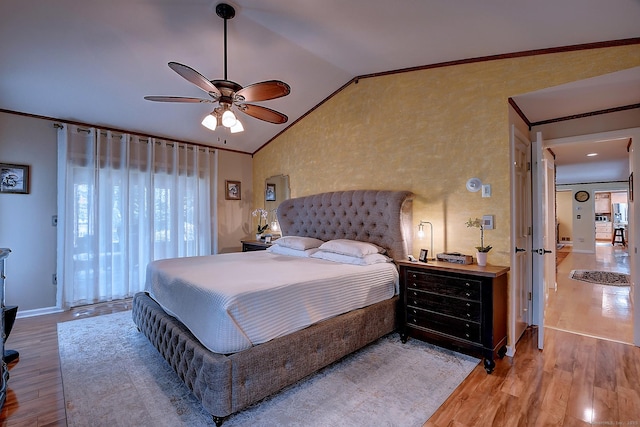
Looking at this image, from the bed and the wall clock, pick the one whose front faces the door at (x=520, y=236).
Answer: the wall clock

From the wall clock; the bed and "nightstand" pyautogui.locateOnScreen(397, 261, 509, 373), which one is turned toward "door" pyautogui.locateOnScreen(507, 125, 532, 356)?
the wall clock

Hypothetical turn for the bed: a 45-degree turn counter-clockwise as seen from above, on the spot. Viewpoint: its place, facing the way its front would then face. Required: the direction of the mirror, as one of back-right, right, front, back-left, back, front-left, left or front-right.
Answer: back

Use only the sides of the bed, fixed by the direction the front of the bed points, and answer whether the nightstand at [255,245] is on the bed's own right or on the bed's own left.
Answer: on the bed's own right

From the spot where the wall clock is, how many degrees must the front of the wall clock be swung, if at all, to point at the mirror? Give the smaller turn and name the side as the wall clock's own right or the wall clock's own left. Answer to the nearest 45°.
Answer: approximately 45° to the wall clock's own right

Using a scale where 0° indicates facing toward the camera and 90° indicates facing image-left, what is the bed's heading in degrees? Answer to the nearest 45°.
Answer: approximately 45°

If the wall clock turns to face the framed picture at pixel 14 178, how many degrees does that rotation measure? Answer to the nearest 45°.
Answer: approximately 45° to its right

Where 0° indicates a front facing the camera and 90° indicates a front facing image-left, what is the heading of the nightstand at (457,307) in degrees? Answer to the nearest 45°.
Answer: approximately 45°

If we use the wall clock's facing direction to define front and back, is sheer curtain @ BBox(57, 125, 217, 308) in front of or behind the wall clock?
in front

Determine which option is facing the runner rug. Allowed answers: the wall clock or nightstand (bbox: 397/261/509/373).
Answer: the wall clock

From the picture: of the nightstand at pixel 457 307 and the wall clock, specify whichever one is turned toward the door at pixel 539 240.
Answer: the wall clock

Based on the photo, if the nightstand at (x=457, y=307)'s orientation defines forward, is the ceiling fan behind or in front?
in front
